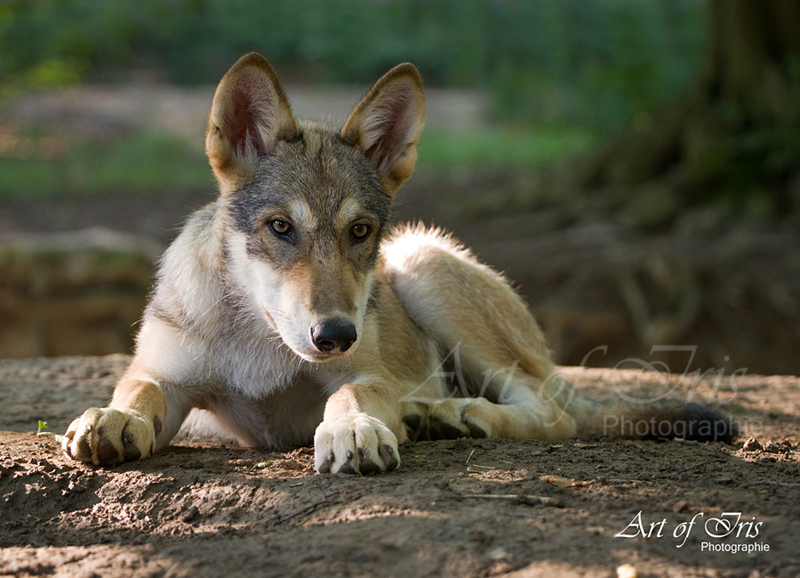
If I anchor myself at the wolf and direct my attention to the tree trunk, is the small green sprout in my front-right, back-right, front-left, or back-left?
back-left

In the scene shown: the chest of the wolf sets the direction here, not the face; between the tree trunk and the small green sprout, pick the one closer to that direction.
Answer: the small green sprout

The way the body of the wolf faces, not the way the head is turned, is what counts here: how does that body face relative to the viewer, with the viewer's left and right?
facing the viewer and to the left of the viewer

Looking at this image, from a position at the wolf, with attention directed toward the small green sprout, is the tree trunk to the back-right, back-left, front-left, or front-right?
back-right

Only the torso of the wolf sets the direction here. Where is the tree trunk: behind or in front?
behind

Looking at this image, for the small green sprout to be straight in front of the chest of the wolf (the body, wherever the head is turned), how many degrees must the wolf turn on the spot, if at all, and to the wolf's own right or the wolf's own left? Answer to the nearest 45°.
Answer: approximately 45° to the wolf's own right
